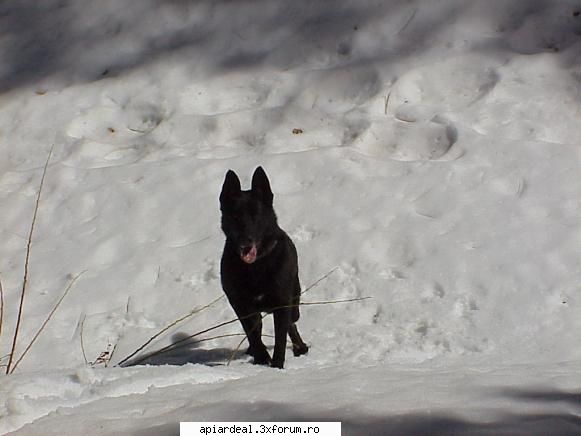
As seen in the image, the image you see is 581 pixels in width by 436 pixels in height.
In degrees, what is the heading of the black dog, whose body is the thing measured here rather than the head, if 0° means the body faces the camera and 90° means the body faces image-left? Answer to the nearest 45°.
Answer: approximately 0°
